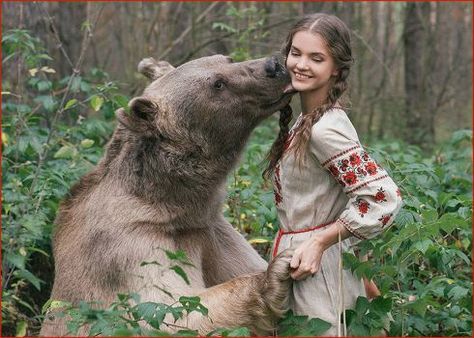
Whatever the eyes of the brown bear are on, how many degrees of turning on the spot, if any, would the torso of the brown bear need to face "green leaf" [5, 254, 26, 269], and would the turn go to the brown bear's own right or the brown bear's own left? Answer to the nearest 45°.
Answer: approximately 180°

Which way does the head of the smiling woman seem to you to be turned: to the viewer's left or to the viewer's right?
to the viewer's left

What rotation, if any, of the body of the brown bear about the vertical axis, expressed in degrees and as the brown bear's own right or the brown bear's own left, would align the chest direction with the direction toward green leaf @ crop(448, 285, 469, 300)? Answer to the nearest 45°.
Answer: approximately 45° to the brown bear's own right

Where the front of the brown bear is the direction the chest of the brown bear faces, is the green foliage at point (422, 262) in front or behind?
in front

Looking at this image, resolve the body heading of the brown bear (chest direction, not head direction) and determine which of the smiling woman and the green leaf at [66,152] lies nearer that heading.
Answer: the smiling woman

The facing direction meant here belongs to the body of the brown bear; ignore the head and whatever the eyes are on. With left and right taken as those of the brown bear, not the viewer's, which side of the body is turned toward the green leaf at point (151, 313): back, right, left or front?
right

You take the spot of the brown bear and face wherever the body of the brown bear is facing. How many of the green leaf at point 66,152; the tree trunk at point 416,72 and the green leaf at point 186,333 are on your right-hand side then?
1

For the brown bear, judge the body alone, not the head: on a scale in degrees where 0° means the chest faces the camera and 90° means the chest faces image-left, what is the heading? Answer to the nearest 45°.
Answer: approximately 270°

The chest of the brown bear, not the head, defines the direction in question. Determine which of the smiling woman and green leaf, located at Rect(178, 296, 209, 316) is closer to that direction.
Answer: the smiling woman

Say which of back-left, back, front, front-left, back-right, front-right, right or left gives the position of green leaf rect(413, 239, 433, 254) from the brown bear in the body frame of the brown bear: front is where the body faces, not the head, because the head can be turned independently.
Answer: front-right

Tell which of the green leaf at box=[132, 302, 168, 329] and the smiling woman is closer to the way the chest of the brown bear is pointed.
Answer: the smiling woman
